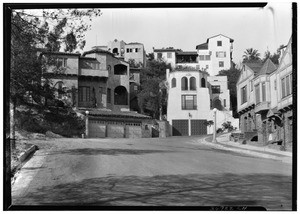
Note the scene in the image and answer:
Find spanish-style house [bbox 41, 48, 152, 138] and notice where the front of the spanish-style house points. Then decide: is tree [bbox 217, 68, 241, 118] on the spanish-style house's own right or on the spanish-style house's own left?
on the spanish-style house's own left

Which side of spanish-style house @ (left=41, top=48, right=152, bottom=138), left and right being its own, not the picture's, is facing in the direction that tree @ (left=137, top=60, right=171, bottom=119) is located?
left

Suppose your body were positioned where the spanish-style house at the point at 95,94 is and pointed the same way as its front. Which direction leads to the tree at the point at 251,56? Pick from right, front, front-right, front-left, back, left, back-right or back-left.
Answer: left

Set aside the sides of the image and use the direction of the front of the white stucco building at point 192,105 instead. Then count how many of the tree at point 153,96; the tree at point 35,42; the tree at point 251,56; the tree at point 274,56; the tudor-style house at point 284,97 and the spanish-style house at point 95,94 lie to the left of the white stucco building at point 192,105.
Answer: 3

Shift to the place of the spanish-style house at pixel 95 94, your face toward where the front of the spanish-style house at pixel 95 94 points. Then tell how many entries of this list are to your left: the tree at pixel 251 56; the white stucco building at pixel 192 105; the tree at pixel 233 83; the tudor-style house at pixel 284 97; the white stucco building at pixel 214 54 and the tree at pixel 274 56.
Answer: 6

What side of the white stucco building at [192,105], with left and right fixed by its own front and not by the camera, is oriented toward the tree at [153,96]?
right

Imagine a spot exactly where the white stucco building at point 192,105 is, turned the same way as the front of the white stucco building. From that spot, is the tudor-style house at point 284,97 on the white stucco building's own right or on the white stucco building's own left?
on the white stucco building's own left

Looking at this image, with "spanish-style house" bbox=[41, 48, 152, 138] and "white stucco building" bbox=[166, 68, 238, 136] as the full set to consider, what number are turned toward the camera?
2

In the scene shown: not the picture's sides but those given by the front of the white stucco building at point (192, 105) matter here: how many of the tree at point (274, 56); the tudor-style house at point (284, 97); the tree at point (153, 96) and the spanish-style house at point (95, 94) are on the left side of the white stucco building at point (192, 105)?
2

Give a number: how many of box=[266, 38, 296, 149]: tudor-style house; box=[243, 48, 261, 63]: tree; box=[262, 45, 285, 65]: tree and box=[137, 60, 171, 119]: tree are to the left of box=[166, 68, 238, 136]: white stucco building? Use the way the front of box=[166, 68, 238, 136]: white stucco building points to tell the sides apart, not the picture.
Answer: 3
